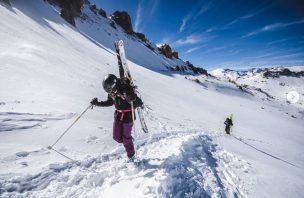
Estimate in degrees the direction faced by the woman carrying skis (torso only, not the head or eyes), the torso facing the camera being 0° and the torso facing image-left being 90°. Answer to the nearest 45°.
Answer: approximately 45°
